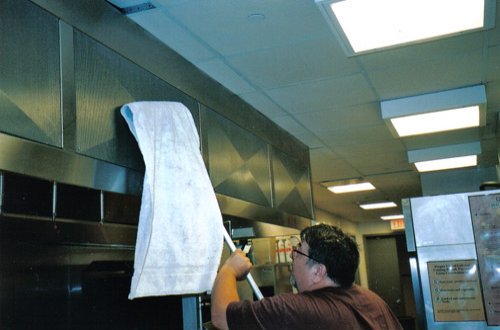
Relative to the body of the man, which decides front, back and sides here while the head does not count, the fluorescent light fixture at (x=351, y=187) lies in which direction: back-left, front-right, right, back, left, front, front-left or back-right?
front-right

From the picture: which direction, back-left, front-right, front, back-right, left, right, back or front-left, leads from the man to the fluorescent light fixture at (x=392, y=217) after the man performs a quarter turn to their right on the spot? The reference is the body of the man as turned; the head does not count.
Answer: front-left

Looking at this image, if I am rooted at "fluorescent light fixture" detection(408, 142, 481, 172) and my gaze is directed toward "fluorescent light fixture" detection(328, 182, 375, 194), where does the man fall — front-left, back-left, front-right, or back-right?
back-left

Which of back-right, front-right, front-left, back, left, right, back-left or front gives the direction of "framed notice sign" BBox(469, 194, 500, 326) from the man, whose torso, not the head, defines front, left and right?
right

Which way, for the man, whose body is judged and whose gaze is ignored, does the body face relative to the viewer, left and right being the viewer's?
facing away from the viewer and to the left of the viewer

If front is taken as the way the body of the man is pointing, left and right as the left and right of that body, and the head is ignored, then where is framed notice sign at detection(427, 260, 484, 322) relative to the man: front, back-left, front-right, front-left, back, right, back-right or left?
right
